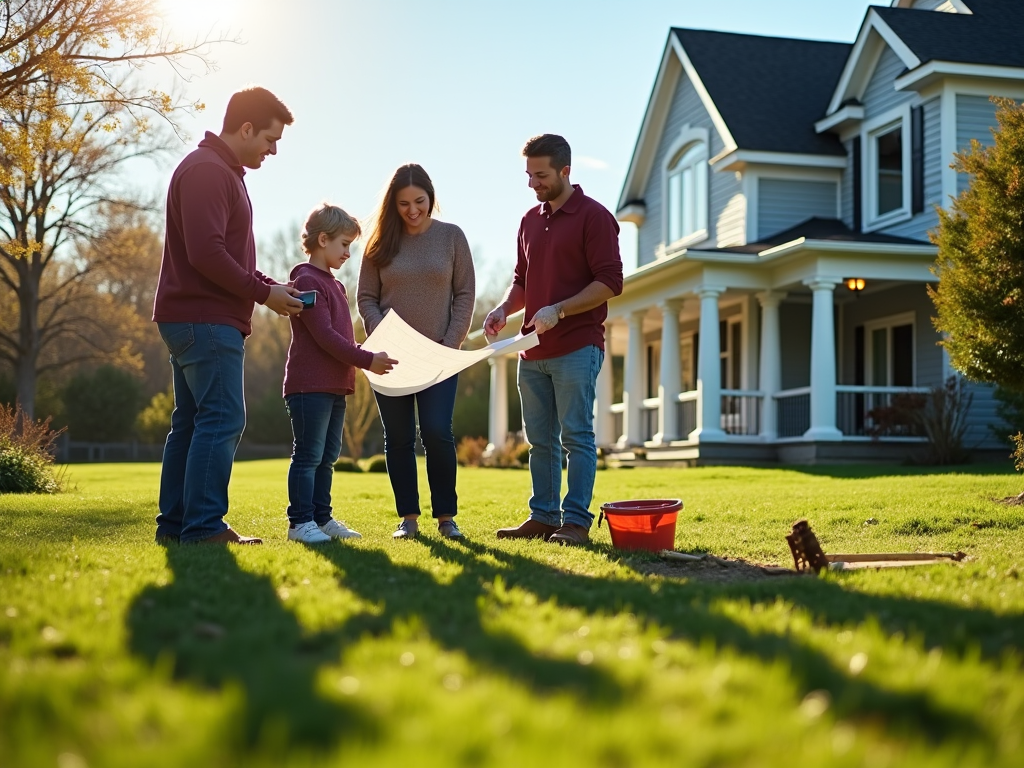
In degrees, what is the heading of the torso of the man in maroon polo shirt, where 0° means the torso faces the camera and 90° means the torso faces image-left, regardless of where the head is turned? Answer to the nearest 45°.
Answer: approximately 45°

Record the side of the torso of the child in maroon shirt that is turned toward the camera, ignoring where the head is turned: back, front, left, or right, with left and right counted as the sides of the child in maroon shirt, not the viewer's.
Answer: right

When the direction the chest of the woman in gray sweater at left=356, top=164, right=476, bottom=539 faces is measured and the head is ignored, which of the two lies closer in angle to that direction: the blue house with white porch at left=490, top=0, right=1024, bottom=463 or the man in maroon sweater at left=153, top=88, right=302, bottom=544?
the man in maroon sweater

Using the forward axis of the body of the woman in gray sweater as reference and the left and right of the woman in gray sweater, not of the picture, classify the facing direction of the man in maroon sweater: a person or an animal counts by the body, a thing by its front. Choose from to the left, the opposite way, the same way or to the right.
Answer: to the left

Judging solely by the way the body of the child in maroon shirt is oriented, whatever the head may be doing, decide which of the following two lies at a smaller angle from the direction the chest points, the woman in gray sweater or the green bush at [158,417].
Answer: the woman in gray sweater

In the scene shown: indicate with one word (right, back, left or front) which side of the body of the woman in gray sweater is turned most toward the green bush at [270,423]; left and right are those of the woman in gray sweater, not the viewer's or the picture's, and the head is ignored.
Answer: back

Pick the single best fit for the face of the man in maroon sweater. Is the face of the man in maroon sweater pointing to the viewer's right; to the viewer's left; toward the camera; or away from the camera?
to the viewer's right

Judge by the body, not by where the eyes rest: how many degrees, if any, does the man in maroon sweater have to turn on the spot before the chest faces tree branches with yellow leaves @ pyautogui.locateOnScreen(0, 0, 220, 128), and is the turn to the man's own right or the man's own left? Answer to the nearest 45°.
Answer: approximately 90° to the man's own left

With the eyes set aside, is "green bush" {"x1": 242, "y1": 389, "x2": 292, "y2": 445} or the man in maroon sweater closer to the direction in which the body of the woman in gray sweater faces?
the man in maroon sweater

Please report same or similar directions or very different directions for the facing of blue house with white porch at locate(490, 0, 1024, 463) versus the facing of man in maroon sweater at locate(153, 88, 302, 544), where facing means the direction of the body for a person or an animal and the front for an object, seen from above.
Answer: very different directions

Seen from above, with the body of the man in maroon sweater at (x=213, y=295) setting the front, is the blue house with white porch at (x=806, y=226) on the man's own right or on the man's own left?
on the man's own left

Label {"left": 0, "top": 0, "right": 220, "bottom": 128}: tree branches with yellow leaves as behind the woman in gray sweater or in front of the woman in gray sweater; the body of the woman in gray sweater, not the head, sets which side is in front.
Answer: behind

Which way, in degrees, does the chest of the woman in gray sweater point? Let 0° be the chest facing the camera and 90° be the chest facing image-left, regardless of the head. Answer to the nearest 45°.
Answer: approximately 0°

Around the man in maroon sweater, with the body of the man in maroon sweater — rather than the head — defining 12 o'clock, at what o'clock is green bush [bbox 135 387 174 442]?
The green bush is roughly at 9 o'clock from the man in maroon sweater.
